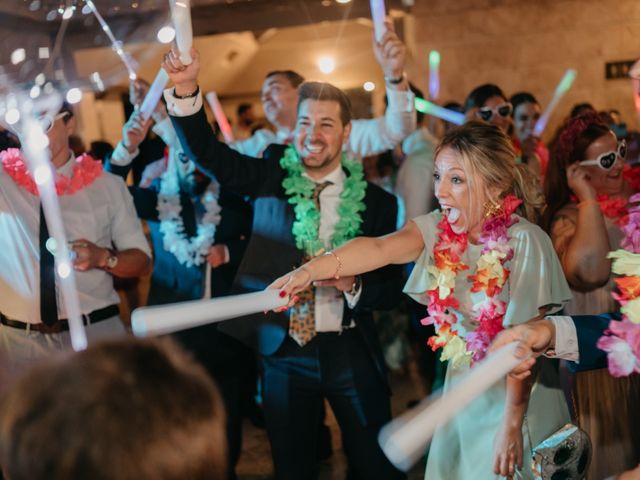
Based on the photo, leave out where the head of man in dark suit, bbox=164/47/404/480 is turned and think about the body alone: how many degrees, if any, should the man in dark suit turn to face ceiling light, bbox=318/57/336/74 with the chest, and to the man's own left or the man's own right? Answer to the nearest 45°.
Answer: approximately 180°

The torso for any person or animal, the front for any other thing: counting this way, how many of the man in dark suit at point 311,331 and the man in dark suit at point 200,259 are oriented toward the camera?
2

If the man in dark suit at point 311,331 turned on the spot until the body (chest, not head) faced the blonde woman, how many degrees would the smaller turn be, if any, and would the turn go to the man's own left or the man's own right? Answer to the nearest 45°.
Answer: approximately 45° to the man's own left

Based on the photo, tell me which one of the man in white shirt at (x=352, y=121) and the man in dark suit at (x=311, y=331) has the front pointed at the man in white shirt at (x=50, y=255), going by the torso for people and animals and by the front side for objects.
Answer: the man in white shirt at (x=352, y=121)

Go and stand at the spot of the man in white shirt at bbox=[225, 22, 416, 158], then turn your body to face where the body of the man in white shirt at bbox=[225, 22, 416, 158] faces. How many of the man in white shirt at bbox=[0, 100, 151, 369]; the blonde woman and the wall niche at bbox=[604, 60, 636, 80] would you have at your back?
1

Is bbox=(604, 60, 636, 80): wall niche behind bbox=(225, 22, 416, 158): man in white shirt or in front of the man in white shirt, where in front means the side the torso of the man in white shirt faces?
behind

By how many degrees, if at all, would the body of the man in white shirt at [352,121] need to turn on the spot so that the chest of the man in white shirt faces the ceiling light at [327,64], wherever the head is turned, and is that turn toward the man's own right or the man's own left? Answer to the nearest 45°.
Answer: approximately 135° to the man's own right

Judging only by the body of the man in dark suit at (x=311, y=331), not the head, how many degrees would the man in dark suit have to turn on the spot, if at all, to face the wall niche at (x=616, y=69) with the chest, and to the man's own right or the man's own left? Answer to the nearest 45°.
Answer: approximately 135° to the man's own left

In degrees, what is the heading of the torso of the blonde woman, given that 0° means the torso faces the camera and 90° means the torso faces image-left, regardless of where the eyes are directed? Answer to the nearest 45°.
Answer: approximately 45°

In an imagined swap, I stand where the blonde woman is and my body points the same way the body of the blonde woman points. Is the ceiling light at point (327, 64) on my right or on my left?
on my right
